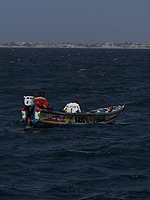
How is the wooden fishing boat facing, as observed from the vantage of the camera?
facing away from the viewer and to the right of the viewer
